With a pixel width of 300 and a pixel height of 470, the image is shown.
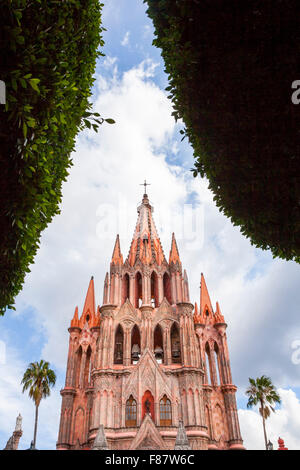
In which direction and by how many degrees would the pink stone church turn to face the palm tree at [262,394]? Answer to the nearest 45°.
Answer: approximately 135° to its left

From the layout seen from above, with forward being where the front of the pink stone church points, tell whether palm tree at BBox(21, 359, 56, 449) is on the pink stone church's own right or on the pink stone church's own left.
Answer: on the pink stone church's own right

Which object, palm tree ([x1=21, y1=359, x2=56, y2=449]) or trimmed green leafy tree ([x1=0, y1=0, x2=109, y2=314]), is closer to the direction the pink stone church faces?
the trimmed green leafy tree

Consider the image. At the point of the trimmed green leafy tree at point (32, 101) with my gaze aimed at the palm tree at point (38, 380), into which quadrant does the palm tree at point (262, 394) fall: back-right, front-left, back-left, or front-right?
front-right

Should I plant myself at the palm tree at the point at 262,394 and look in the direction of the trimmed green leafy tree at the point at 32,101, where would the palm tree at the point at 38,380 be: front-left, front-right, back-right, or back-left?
front-right

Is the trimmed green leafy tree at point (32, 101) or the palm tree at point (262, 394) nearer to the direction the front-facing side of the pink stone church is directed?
the trimmed green leafy tree

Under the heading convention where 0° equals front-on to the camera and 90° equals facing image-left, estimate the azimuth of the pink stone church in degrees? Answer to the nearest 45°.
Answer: approximately 0°

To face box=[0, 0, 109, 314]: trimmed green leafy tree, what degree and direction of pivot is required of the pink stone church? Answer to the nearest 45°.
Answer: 0° — it already faces it
